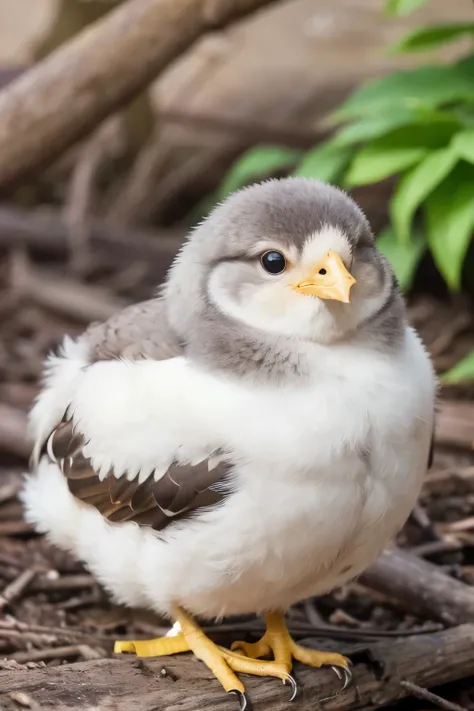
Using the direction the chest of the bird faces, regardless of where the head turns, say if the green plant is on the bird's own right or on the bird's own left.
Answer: on the bird's own left

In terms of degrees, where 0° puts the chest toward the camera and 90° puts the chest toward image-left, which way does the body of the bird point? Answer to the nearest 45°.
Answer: approximately 315°

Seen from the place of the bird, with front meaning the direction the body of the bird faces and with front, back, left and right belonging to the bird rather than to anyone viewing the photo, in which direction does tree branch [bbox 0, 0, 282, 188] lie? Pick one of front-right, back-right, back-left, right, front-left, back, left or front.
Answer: back-left
